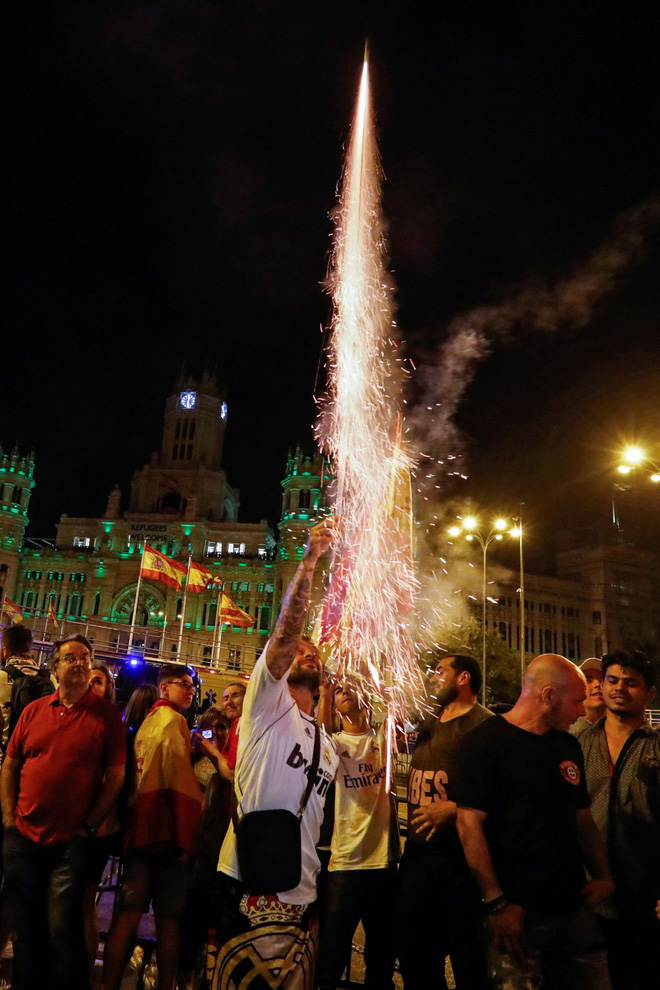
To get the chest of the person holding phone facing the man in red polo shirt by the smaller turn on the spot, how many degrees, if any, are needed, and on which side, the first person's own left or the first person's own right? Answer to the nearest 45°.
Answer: approximately 45° to the first person's own right

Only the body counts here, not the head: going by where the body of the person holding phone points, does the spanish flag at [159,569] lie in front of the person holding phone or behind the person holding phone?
behind

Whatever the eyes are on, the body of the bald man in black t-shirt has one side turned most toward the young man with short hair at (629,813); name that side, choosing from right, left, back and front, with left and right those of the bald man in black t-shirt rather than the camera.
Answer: left

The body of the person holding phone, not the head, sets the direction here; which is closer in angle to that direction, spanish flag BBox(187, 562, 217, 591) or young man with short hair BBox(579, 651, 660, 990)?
the young man with short hair

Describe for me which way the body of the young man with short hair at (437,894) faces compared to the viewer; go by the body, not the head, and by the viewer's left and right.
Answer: facing the viewer and to the left of the viewer

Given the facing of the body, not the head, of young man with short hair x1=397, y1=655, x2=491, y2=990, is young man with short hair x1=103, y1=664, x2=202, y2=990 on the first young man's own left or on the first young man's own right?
on the first young man's own right

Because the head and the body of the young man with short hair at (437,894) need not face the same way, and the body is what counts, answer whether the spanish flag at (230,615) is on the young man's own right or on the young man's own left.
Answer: on the young man's own right

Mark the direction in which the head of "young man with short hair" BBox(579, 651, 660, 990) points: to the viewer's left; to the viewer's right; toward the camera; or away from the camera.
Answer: toward the camera

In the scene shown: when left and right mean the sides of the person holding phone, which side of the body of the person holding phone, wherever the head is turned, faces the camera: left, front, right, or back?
front

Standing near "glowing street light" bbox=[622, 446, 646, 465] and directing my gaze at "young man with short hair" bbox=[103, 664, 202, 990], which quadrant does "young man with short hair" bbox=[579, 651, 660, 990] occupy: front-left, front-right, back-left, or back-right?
front-left

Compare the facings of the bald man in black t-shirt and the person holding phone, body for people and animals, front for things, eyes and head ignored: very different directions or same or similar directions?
same or similar directions
